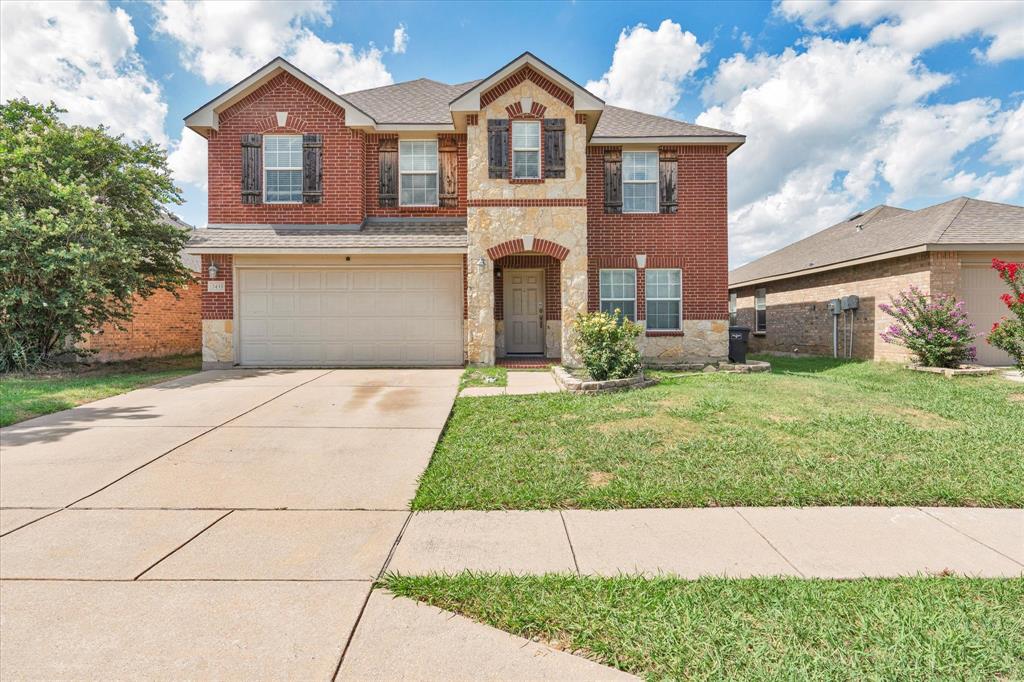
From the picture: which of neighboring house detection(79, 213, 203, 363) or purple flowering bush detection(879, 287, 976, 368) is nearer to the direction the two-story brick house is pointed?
the purple flowering bush

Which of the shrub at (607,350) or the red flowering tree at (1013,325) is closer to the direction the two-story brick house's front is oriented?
the shrub

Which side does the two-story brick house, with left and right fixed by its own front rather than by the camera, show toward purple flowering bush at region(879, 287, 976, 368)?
left

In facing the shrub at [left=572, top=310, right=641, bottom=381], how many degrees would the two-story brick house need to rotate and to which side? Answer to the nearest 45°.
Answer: approximately 45° to its left

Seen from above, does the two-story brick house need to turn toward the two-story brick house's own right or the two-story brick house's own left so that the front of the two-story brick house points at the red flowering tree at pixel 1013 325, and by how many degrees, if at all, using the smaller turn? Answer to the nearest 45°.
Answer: approximately 90° to the two-story brick house's own left

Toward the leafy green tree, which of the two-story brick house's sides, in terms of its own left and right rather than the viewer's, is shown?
right

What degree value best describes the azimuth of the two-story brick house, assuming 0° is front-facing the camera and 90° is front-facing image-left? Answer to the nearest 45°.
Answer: approximately 0°

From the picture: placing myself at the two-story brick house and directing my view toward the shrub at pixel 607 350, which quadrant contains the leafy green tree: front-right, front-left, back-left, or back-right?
back-right

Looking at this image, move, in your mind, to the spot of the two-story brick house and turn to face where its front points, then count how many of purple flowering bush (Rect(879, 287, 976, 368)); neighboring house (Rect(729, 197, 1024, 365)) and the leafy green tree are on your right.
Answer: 1

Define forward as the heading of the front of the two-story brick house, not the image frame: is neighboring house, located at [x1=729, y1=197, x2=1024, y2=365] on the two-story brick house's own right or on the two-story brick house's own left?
on the two-story brick house's own left

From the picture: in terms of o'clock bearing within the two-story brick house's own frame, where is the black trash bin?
The black trash bin is roughly at 9 o'clock from the two-story brick house.

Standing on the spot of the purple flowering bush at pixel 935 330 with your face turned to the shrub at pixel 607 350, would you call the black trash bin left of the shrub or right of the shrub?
right
